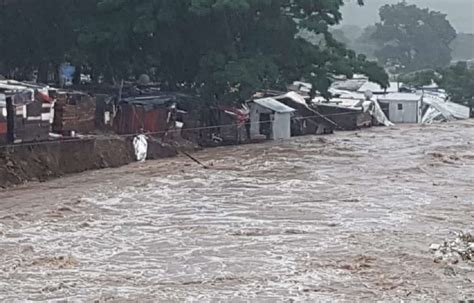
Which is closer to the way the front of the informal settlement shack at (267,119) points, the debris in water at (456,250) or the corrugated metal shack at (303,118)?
the debris in water

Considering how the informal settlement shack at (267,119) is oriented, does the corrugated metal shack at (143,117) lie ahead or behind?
ahead

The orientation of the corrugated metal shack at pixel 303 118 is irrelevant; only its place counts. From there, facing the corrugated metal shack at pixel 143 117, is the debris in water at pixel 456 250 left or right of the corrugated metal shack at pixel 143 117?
left

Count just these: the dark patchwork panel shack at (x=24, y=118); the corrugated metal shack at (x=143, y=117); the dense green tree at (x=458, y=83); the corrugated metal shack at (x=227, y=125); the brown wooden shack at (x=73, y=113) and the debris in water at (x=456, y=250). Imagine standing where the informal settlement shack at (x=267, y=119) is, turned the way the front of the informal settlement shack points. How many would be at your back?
1

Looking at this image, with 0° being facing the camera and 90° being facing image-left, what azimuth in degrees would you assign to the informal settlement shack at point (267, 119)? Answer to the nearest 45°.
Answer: approximately 45°
